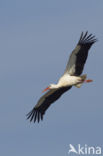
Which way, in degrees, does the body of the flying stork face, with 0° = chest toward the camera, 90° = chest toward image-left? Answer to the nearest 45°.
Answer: approximately 90°
